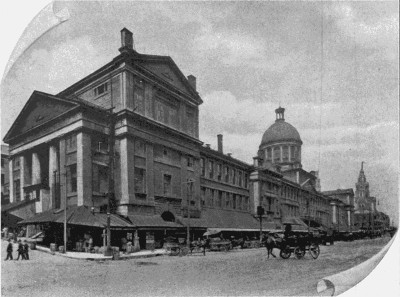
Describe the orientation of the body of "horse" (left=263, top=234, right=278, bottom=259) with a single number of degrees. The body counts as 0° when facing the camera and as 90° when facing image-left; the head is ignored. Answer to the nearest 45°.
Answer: approximately 45°
